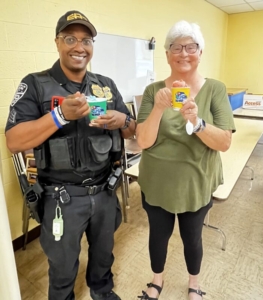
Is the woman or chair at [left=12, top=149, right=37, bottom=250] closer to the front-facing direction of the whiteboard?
the woman

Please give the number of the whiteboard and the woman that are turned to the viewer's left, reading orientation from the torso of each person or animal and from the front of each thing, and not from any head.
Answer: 0

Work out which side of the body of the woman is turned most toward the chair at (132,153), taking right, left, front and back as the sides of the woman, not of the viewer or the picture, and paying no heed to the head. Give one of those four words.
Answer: back

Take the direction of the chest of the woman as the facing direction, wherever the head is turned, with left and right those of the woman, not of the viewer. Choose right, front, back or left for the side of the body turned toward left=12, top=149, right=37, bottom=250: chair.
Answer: right

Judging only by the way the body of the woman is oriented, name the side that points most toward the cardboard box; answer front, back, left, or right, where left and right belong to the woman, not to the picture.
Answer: back

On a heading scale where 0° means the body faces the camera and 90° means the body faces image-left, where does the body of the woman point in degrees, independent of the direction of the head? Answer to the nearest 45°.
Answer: approximately 0°

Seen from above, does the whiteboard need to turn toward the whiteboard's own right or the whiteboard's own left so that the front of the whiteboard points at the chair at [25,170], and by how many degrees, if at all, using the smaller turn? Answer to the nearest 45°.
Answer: approximately 90° to the whiteboard's own right

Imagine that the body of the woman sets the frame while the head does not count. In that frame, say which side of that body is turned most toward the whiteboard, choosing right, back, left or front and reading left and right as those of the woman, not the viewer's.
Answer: back

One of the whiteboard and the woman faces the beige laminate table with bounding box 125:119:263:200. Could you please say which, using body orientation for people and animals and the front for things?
the whiteboard

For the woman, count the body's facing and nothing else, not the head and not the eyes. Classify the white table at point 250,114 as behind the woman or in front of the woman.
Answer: behind

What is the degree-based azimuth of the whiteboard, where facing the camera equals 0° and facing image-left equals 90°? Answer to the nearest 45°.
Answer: approximately 315°

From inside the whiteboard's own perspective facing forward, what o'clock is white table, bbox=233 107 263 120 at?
The white table is roughly at 10 o'clock from the whiteboard.
